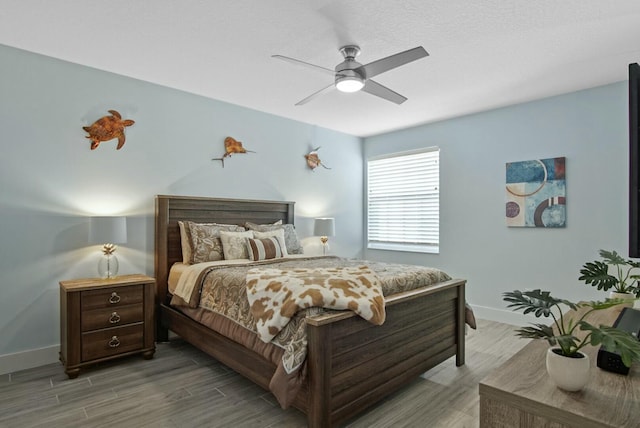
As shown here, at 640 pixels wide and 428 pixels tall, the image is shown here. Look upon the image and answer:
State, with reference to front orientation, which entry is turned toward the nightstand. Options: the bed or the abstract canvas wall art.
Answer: the abstract canvas wall art

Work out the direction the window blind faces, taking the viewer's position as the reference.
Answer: facing the viewer and to the left of the viewer

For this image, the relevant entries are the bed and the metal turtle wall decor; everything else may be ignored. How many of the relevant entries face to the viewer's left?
0

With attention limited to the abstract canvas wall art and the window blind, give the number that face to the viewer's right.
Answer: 0

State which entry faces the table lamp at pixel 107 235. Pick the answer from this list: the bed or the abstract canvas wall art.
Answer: the abstract canvas wall art

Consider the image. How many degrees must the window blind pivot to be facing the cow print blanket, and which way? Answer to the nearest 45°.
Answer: approximately 45° to its left

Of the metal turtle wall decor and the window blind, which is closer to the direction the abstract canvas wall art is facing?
the metal turtle wall decor

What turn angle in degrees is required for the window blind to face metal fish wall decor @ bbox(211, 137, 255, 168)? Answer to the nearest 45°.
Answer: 0° — it already faces it

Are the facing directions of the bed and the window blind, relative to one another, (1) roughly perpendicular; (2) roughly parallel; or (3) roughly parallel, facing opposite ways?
roughly perpendicular

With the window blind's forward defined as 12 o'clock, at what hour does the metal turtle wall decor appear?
The metal turtle wall decor is roughly at 12 o'clock from the window blind.
